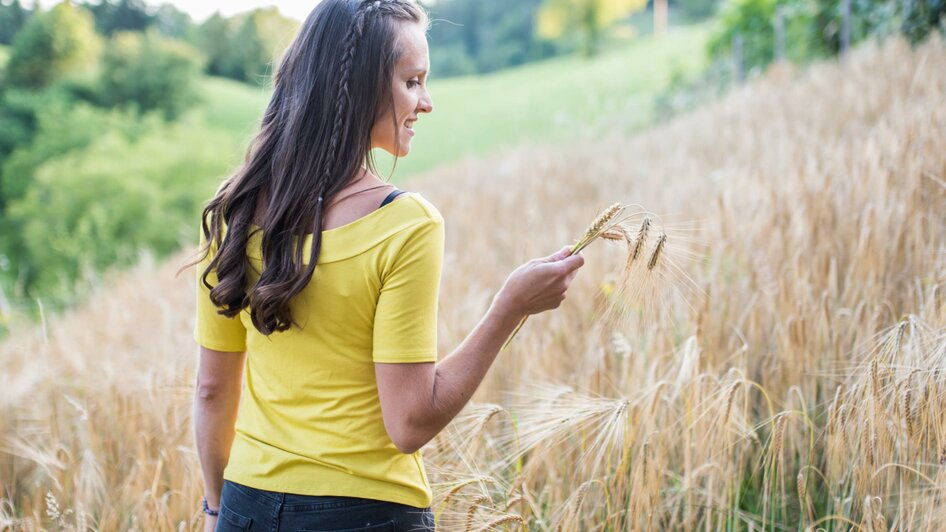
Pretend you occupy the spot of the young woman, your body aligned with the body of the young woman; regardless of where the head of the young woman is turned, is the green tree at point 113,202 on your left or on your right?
on your left

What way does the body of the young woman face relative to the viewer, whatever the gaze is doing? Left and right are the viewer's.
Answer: facing away from the viewer and to the right of the viewer

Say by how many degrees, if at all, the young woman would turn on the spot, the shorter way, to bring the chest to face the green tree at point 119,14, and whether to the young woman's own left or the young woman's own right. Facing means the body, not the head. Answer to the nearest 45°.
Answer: approximately 45° to the young woman's own left

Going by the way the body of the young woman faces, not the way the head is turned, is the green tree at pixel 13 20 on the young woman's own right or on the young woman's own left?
on the young woman's own left

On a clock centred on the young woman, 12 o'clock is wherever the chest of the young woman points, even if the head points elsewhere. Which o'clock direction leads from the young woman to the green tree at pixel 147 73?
The green tree is roughly at 10 o'clock from the young woman.

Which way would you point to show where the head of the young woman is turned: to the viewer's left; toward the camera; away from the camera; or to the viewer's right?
to the viewer's right
